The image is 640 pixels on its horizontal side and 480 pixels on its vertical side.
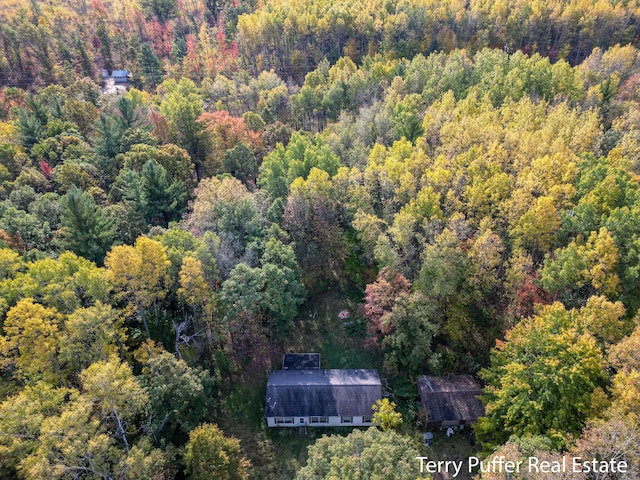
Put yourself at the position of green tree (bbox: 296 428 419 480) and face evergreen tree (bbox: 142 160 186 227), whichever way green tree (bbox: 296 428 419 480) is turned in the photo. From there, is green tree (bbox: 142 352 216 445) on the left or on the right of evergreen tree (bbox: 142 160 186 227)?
left

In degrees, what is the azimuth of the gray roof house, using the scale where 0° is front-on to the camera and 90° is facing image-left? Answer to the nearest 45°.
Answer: approximately 0°

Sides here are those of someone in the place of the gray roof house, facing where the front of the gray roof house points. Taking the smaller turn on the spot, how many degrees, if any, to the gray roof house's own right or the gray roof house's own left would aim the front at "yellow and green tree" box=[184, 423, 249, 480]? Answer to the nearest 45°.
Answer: approximately 45° to the gray roof house's own right

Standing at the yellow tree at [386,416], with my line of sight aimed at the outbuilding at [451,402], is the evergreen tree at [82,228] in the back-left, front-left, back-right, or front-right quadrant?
back-left

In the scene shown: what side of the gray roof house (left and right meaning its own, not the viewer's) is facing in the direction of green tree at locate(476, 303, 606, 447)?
left

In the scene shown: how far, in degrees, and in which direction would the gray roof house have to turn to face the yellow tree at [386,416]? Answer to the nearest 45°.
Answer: approximately 45° to its left

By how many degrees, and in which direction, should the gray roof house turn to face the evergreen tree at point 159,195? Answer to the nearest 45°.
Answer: approximately 135° to its right

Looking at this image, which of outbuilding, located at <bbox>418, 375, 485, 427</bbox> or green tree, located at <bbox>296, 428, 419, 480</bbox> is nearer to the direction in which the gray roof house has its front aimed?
the green tree

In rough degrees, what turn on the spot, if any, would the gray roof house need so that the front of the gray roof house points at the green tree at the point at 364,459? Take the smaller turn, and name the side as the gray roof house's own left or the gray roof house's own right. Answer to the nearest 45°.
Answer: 0° — it already faces it

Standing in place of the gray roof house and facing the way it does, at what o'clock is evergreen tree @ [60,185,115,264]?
The evergreen tree is roughly at 4 o'clock from the gray roof house.

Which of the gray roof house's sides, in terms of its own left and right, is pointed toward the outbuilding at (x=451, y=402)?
left

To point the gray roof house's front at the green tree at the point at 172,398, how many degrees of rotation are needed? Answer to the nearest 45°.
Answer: approximately 90° to its right
